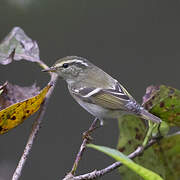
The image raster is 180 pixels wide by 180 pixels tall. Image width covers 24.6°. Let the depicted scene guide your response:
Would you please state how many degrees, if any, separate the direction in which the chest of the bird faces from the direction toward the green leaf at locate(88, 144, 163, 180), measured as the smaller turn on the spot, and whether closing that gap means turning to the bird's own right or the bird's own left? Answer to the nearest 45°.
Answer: approximately 90° to the bird's own left

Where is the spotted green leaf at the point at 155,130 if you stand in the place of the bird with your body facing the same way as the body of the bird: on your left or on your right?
on your right

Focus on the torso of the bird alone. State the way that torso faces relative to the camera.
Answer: to the viewer's left
